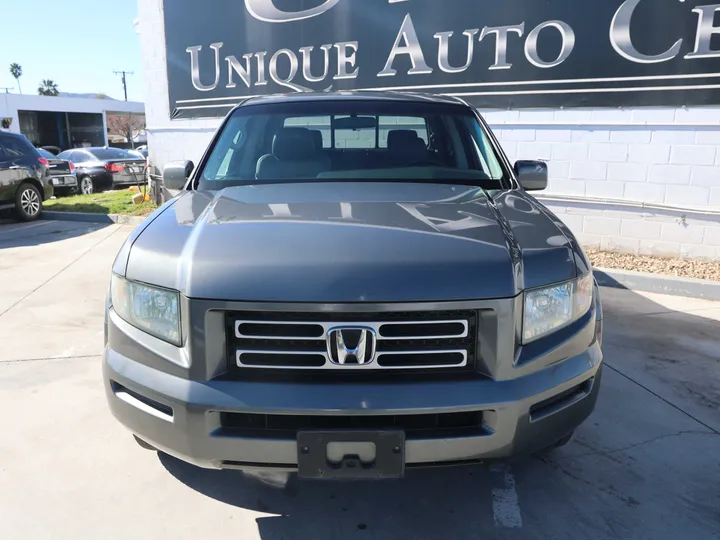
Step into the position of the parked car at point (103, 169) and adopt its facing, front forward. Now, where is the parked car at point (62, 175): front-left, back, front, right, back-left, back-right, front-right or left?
left

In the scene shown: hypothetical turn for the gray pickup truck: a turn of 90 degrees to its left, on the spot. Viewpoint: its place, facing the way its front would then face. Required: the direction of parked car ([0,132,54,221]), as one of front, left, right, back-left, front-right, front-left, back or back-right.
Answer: back-left

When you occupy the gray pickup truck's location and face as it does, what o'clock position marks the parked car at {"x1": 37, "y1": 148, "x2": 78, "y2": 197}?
The parked car is roughly at 5 o'clock from the gray pickup truck.

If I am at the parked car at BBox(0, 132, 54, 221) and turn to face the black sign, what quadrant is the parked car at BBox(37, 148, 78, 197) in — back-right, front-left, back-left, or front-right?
back-left

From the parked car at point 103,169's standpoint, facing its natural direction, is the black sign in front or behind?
behind

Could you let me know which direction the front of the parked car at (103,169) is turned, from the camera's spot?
facing away from the viewer and to the left of the viewer

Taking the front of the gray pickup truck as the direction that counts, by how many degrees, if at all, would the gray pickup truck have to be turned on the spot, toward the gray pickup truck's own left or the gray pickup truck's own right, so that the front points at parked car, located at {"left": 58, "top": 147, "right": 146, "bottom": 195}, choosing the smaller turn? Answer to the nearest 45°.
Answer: approximately 135° to the gray pickup truck's own right

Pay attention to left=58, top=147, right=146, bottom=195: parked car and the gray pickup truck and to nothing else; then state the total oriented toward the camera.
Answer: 1

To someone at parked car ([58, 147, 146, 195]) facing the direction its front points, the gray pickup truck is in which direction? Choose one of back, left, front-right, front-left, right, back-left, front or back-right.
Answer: back-left
